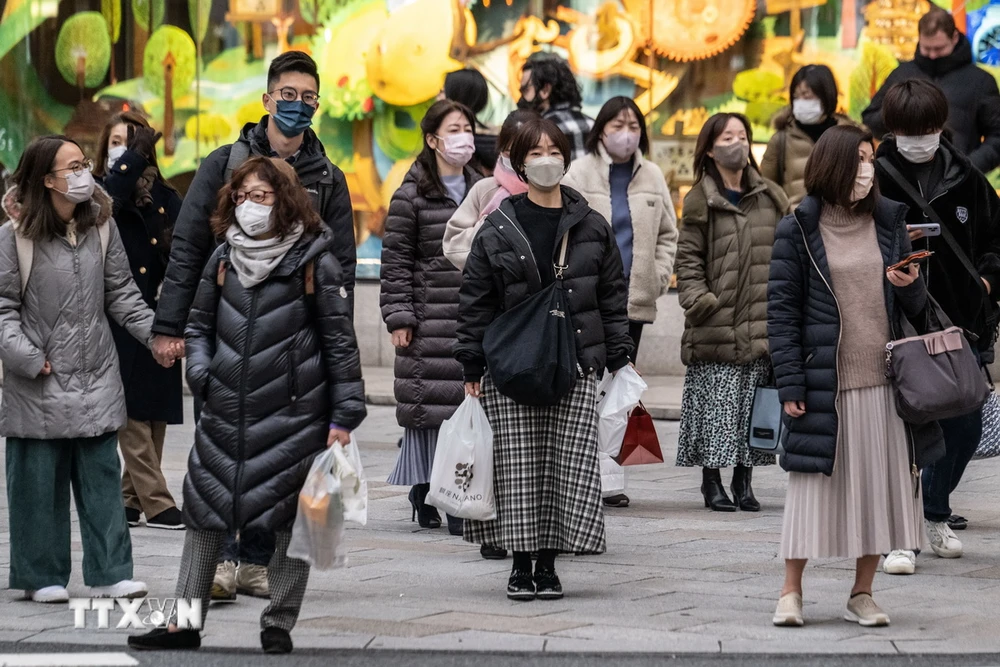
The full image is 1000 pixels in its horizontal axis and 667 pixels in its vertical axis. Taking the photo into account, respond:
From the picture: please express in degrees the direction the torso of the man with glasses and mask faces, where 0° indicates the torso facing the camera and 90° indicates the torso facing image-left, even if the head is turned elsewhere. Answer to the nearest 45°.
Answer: approximately 0°

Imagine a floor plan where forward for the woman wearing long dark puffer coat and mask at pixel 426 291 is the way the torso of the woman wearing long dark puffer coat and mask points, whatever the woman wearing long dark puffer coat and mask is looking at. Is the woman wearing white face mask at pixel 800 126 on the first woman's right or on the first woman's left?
on the first woman's left

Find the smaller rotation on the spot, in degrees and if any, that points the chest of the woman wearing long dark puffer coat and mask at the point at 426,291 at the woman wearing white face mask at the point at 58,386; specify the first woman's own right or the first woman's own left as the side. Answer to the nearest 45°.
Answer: approximately 90° to the first woman's own right

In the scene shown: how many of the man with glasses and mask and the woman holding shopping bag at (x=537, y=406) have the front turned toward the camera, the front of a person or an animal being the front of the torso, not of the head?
2

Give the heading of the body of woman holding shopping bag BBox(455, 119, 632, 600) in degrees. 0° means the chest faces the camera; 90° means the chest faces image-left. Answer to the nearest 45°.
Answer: approximately 0°

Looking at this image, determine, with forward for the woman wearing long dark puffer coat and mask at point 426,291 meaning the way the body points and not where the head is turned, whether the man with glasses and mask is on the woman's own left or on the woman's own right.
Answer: on the woman's own right

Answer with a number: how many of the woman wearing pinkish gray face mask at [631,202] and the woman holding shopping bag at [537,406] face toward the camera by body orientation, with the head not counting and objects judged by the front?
2

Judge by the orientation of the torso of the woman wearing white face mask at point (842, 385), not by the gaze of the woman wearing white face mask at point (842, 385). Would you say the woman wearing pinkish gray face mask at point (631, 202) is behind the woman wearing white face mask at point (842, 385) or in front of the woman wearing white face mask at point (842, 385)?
behind

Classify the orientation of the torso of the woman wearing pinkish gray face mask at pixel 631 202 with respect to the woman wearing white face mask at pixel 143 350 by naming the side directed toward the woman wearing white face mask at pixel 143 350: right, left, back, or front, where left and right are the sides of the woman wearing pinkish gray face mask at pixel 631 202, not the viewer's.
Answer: right

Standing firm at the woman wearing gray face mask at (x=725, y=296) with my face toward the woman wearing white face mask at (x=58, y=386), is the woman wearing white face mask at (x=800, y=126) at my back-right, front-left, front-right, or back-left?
back-right
